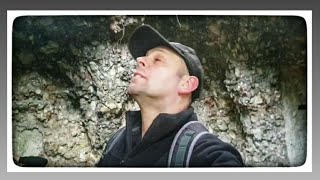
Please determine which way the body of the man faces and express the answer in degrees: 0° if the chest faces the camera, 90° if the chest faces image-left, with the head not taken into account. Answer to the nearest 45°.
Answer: approximately 45°
